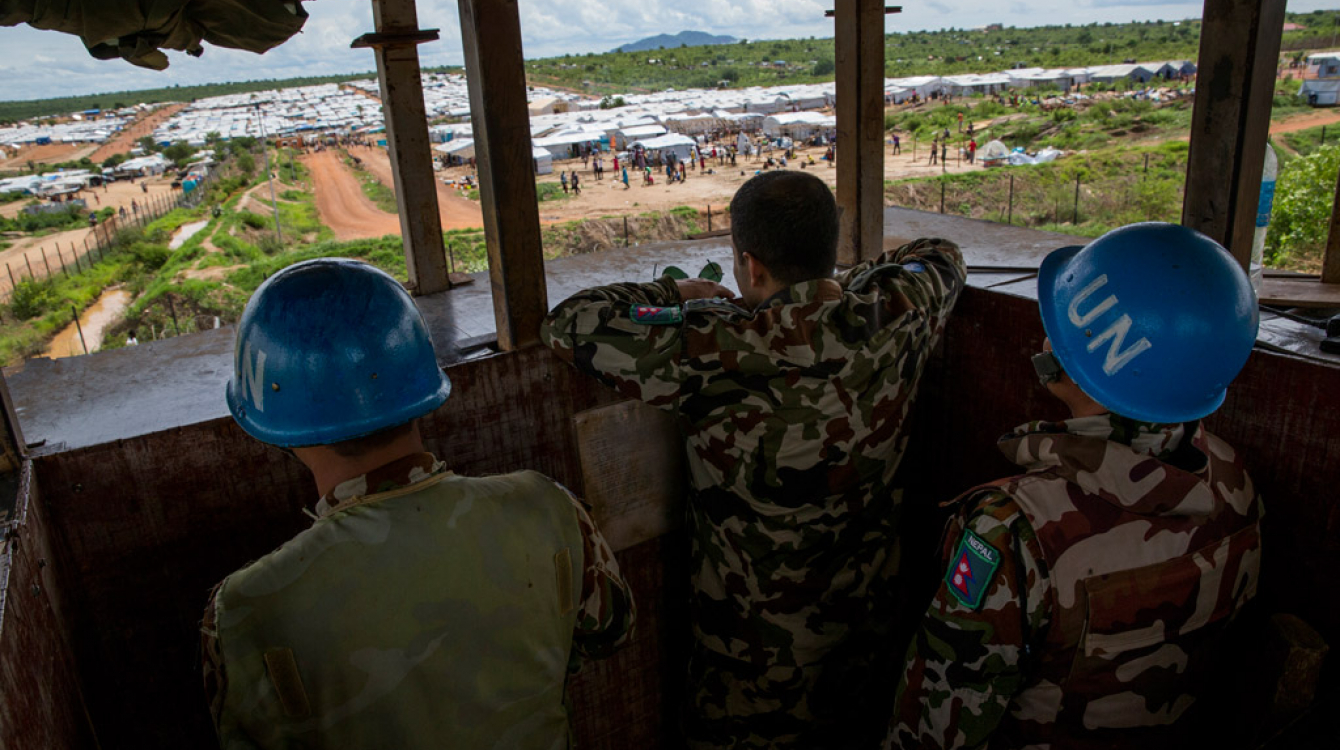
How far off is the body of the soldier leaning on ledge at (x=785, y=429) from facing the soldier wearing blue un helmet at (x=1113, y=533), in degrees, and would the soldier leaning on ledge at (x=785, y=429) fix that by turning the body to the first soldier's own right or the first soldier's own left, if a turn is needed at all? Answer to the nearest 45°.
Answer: approximately 135° to the first soldier's own right

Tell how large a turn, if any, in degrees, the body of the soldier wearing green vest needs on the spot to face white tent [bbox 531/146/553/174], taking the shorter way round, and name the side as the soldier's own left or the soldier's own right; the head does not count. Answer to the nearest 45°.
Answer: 0° — they already face it

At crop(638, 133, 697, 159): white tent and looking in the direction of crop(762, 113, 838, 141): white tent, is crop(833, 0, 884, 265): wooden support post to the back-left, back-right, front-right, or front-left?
back-right

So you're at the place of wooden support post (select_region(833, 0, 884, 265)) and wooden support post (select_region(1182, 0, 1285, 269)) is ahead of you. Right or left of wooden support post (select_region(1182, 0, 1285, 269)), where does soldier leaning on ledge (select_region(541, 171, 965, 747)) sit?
right

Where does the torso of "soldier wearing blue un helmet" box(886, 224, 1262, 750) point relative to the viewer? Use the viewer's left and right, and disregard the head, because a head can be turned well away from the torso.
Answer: facing away from the viewer and to the left of the viewer

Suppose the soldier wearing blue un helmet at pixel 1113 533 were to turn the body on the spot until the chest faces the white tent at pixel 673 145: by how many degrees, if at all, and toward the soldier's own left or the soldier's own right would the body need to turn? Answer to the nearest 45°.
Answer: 0° — they already face it

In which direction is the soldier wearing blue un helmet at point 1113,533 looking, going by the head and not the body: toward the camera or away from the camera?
away from the camera

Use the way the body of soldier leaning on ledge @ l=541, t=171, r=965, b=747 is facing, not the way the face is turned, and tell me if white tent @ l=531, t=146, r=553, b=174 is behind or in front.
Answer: in front

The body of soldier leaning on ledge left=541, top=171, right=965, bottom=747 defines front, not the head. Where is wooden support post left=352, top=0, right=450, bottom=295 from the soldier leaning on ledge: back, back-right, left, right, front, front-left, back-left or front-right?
front-left

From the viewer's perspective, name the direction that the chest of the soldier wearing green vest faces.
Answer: away from the camera

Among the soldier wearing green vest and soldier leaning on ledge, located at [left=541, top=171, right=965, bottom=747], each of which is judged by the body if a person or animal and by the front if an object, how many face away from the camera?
2

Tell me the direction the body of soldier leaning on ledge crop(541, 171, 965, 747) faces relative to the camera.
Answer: away from the camera

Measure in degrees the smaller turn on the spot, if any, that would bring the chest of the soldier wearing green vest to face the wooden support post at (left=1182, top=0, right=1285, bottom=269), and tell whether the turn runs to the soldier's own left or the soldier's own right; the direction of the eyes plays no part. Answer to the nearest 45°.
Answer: approximately 90° to the soldier's own right

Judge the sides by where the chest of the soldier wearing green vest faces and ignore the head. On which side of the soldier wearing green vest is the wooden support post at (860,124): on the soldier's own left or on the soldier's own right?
on the soldier's own right

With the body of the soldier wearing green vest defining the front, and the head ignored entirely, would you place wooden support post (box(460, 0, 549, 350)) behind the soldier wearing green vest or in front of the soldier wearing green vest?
in front
